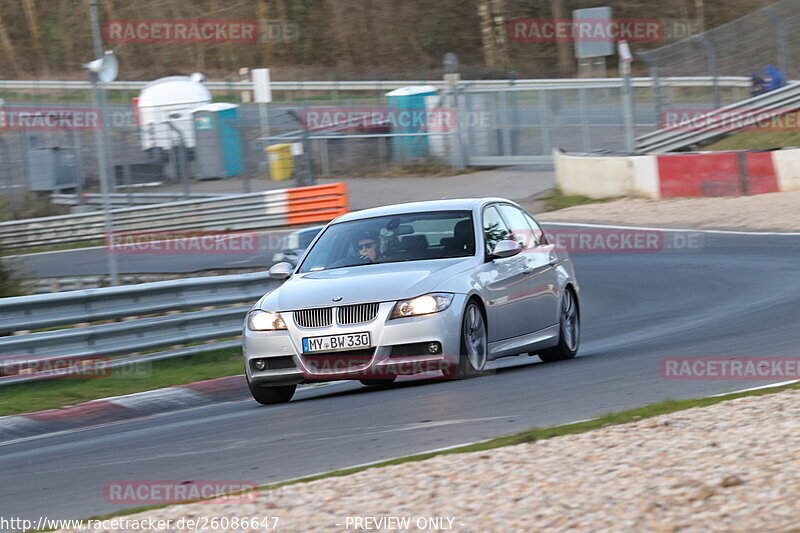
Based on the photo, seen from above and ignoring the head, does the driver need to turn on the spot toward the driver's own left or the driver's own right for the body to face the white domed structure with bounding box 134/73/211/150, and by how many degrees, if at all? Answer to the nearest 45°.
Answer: approximately 135° to the driver's own right

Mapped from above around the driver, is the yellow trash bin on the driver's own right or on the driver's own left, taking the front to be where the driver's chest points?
on the driver's own right

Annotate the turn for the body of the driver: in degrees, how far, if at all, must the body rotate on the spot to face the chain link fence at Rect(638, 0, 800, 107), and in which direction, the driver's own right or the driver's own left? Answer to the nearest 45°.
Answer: approximately 180°

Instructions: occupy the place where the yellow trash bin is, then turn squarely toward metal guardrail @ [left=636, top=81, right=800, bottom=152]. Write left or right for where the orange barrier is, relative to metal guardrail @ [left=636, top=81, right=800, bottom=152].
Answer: right

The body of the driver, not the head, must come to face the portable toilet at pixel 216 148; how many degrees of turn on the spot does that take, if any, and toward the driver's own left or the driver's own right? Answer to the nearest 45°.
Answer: approximately 135° to the driver's own right

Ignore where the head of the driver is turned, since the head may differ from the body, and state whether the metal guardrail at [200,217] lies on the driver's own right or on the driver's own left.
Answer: on the driver's own right

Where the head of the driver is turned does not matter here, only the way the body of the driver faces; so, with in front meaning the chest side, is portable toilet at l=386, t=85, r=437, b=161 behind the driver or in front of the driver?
behind

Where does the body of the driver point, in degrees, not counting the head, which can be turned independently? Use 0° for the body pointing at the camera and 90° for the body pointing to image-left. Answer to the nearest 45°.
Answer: approximately 45°

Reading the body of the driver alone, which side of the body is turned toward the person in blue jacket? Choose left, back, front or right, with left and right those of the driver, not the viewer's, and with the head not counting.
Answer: back

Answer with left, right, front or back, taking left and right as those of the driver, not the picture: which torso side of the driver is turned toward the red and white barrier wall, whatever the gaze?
back
